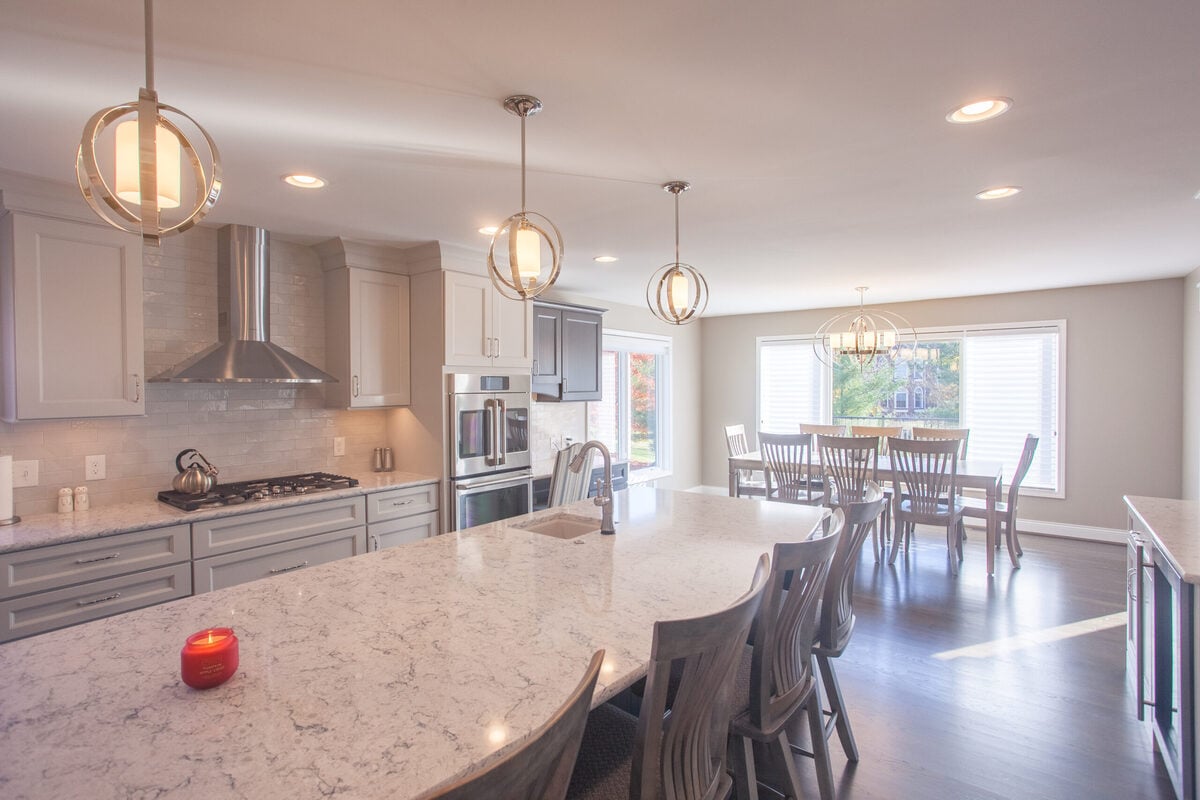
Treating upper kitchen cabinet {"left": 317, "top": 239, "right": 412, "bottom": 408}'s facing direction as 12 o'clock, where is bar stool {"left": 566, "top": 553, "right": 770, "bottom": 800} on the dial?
The bar stool is roughly at 1 o'clock from the upper kitchen cabinet.

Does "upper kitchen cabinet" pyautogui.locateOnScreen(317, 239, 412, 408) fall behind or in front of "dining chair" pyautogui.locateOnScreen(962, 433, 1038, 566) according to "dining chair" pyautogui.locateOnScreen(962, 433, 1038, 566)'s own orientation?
in front

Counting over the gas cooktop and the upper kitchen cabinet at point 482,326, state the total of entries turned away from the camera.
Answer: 0

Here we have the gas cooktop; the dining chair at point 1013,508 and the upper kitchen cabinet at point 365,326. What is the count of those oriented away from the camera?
0

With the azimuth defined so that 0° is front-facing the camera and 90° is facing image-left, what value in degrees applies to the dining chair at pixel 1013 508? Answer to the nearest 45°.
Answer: approximately 90°

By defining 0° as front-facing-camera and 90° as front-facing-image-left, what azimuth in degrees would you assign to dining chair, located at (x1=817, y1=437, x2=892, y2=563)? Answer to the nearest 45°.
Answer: approximately 180°

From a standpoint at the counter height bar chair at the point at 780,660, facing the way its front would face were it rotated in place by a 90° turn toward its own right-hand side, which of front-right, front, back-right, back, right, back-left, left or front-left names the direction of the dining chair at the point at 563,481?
left

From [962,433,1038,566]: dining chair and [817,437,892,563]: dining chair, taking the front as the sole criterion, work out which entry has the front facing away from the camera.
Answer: [817,437,892,563]: dining chair

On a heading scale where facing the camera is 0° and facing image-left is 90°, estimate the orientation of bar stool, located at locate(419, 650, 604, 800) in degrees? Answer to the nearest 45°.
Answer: approximately 135°

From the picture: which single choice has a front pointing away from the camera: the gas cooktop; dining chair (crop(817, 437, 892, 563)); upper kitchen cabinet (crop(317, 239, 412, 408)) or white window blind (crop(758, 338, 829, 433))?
the dining chair

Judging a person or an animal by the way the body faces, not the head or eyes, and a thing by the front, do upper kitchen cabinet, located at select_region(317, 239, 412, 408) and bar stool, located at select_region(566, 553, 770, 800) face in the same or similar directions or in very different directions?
very different directions

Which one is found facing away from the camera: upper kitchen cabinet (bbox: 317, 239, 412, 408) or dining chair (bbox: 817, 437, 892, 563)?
the dining chair

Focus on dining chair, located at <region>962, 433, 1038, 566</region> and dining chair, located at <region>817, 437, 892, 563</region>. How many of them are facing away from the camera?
1

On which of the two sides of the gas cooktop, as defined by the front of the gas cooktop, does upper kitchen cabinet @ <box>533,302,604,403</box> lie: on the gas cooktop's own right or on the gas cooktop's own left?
on the gas cooktop's own left

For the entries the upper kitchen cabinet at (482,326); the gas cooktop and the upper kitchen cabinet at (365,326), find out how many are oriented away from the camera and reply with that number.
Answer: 0

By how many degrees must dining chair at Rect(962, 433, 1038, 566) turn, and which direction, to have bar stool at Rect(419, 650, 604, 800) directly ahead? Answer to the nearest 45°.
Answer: approximately 90° to its left

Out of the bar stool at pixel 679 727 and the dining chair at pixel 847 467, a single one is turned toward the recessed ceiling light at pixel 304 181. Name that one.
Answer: the bar stool at pixel 679 727

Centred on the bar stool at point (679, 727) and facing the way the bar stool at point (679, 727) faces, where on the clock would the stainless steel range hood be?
The stainless steel range hood is roughly at 12 o'clock from the bar stool.

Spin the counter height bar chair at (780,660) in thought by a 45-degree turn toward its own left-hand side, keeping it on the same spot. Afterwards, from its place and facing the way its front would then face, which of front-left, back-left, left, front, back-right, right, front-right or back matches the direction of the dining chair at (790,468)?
right

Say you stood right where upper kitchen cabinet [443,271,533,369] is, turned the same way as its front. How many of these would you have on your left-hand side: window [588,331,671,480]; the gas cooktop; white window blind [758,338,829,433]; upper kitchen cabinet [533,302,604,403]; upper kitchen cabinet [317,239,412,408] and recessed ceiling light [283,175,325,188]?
3

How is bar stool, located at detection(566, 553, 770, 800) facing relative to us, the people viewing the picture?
facing away from the viewer and to the left of the viewer

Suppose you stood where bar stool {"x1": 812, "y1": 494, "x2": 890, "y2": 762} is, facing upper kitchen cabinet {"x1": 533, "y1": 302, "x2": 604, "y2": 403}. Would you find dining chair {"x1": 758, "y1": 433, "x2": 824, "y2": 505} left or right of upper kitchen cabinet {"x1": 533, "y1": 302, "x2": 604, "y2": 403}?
right
